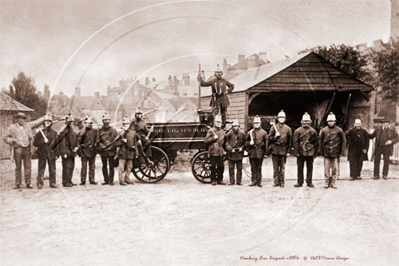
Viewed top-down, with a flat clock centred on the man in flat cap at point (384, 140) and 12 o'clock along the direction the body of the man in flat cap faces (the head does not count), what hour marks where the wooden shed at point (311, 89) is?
The wooden shed is roughly at 5 o'clock from the man in flat cap.

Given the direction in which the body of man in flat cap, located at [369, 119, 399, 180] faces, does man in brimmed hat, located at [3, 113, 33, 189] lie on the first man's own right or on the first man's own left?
on the first man's own right

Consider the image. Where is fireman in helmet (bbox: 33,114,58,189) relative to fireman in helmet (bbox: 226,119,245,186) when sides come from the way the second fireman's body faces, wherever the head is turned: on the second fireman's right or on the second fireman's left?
on the second fireman's right
